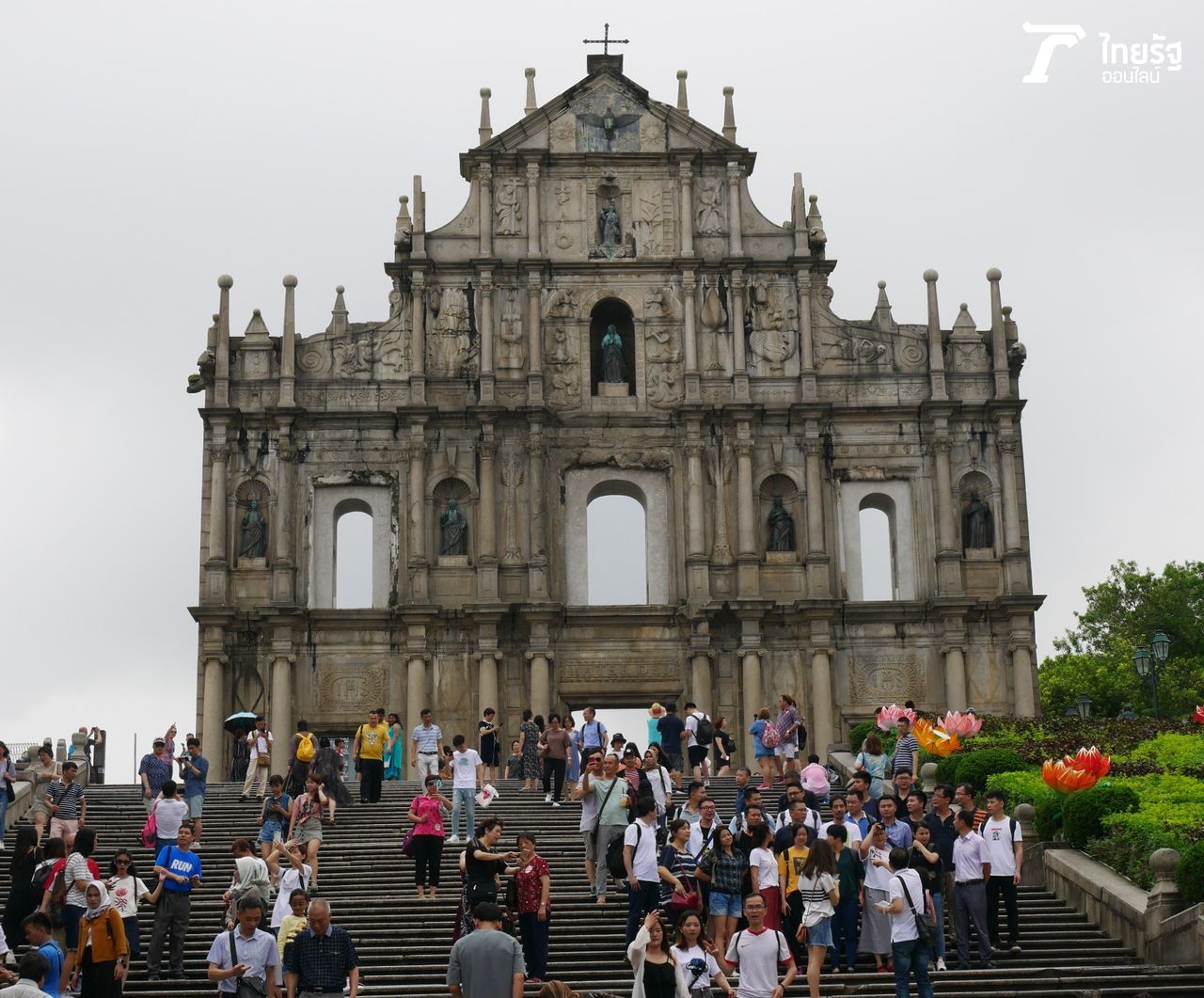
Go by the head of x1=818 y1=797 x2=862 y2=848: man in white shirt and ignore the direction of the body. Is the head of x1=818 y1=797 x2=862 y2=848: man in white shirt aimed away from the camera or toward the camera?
toward the camera

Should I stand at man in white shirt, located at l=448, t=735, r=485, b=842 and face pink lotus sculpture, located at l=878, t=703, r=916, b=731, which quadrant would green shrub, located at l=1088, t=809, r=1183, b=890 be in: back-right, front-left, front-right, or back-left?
front-right

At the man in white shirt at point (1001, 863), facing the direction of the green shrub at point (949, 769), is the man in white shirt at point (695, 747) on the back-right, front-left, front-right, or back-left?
front-left

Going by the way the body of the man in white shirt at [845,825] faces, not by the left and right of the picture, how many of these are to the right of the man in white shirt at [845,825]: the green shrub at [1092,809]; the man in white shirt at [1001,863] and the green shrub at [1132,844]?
0

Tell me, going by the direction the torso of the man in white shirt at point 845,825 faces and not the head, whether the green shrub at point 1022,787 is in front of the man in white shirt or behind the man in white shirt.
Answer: behind

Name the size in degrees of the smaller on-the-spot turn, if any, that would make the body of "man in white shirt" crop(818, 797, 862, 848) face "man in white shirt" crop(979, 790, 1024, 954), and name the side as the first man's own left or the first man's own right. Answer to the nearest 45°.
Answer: approximately 90° to the first man's own left

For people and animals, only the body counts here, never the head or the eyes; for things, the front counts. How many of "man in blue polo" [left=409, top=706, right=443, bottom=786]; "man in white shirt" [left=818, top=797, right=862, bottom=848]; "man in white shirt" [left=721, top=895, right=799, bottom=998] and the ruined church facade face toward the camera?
4

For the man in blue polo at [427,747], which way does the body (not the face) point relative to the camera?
toward the camera

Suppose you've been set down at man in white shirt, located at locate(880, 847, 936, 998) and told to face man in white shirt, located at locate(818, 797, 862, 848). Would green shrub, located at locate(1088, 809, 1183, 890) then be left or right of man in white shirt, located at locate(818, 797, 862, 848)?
right

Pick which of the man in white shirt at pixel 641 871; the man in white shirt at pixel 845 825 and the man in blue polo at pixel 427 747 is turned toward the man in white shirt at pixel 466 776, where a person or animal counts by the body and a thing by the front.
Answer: the man in blue polo

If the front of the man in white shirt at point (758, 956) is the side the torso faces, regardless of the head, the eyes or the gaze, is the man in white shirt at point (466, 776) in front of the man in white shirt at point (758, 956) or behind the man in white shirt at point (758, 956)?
behind

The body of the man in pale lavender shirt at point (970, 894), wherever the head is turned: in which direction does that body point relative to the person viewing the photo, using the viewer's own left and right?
facing the viewer and to the left of the viewer

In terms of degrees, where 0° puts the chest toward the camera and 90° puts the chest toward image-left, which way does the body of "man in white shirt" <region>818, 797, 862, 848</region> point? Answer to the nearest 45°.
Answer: approximately 0°

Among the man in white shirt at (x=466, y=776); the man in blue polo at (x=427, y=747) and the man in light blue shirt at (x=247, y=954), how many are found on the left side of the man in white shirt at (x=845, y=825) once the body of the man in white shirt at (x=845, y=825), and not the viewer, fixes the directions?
0

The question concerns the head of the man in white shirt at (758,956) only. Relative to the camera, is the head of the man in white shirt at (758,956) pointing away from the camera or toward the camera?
toward the camera

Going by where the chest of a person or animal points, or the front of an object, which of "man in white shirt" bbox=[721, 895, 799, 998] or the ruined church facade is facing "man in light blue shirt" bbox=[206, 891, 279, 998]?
the ruined church facade

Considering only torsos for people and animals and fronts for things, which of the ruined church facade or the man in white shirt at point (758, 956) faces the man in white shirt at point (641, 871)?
the ruined church facade

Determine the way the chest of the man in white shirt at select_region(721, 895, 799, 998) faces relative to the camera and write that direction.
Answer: toward the camera

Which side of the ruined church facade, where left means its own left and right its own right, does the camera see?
front

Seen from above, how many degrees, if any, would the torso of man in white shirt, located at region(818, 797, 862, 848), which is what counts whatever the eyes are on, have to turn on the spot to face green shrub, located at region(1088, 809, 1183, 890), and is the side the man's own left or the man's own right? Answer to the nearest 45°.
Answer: approximately 135° to the man's own left
